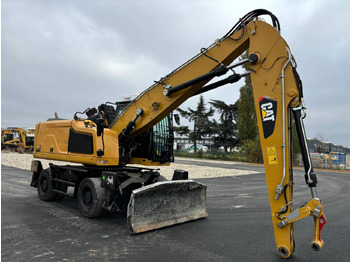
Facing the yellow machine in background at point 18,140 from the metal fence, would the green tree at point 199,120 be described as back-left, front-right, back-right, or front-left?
front-right

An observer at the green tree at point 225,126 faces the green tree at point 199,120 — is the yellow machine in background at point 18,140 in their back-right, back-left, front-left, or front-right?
front-left

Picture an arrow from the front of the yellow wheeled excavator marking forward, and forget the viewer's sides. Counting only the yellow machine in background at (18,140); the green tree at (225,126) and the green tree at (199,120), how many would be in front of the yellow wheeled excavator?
0

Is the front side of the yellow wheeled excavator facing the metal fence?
no

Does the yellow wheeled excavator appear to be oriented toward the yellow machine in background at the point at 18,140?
no

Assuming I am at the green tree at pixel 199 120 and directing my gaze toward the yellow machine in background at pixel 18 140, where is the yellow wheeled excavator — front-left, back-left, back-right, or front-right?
front-left

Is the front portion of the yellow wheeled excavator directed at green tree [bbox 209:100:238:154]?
no

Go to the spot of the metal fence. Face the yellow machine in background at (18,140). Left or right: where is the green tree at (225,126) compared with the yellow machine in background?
right

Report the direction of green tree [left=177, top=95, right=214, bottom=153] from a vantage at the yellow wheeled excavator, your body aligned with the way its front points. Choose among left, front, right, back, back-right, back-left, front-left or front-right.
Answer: back-left
